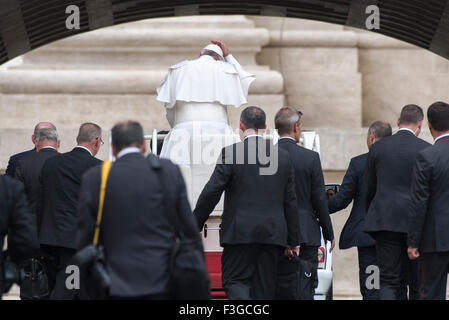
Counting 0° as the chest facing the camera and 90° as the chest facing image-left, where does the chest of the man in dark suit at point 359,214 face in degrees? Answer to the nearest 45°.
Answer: approximately 135°

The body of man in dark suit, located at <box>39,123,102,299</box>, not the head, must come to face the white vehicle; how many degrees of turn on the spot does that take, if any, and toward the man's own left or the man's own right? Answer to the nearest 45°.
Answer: approximately 45° to the man's own right

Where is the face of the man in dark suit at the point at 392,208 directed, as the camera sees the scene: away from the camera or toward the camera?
away from the camera

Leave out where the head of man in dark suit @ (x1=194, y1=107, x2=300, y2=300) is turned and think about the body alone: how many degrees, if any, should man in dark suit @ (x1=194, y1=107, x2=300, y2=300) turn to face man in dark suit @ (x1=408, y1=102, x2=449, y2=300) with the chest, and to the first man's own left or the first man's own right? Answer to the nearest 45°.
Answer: approximately 90° to the first man's own right

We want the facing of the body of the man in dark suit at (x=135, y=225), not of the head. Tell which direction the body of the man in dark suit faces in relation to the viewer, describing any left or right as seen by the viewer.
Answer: facing away from the viewer

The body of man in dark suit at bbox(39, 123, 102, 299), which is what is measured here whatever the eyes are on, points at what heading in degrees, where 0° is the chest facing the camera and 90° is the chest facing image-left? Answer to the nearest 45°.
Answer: approximately 225°

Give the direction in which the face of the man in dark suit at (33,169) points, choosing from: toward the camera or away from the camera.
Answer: away from the camera

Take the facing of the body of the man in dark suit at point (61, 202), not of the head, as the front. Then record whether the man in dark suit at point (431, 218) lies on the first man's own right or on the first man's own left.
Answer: on the first man's own right

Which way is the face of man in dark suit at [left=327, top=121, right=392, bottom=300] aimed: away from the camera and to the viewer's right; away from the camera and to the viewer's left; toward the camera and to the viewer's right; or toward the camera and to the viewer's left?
away from the camera and to the viewer's left

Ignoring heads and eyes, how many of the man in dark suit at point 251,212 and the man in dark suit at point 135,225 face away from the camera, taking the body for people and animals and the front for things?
2

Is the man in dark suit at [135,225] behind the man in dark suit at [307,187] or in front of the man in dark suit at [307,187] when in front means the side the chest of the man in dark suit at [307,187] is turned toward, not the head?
behind

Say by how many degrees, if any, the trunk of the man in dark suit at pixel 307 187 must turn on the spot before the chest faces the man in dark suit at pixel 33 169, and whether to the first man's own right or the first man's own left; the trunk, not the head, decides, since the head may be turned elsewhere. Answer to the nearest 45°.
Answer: approximately 135° to the first man's own left
